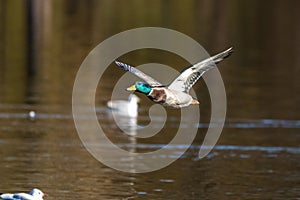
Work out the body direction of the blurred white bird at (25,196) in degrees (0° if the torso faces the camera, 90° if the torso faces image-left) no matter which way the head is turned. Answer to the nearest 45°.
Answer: approximately 270°

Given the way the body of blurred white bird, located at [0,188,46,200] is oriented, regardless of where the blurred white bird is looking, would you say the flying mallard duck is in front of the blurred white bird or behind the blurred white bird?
in front

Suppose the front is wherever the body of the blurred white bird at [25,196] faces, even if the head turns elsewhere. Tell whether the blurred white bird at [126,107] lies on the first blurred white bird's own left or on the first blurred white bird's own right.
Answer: on the first blurred white bird's own left

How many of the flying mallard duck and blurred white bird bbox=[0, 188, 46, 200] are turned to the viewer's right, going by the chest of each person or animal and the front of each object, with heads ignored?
1

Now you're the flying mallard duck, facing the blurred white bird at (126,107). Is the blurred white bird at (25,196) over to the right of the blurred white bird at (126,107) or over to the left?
left
